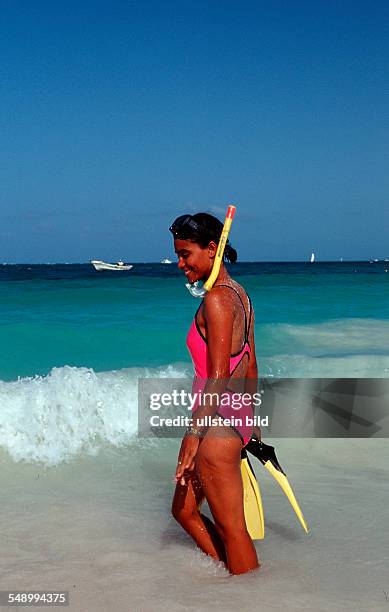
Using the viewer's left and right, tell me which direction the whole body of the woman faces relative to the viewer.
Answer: facing to the left of the viewer
